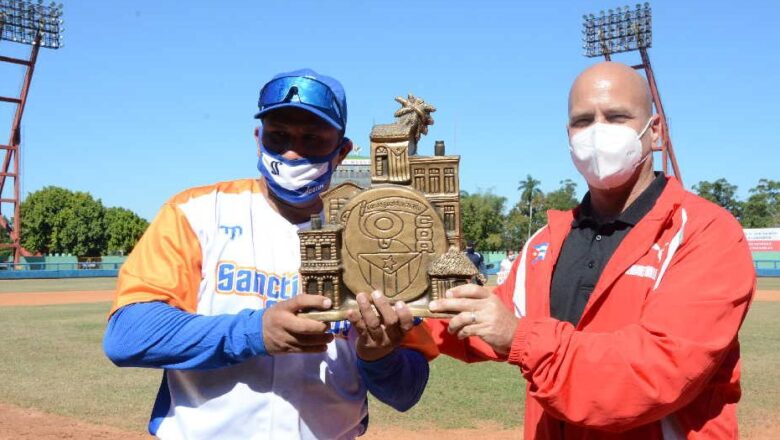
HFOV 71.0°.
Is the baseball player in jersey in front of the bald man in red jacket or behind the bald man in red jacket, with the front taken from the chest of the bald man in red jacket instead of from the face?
in front

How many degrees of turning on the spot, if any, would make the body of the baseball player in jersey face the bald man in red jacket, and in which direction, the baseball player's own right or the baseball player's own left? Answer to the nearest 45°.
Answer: approximately 45° to the baseball player's own left

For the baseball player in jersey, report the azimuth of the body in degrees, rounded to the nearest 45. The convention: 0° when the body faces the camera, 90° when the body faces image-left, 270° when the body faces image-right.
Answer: approximately 315°

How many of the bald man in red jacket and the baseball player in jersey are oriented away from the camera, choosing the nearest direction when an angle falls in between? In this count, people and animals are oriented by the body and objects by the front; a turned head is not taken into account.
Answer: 0

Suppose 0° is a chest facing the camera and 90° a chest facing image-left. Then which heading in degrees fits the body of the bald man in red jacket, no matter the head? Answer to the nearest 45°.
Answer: approximately 45°

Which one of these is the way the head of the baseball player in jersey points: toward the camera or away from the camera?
toward the camera
